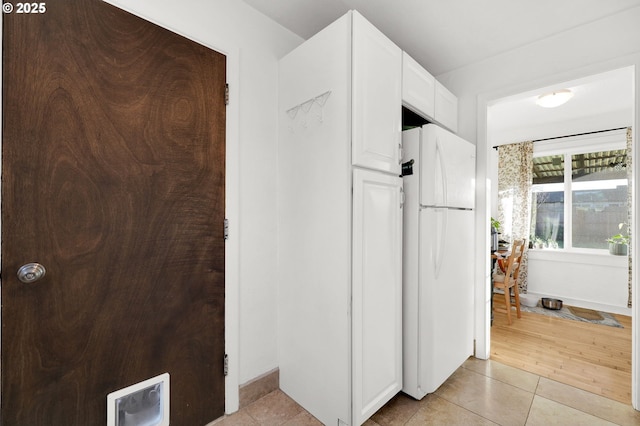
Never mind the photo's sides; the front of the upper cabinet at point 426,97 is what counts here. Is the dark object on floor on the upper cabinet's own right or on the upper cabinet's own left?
on the upper cabinet's own left

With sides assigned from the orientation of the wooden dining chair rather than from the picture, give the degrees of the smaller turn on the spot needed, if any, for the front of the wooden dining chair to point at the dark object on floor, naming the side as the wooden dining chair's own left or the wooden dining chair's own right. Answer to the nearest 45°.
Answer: approximately 90° to the wooden dining chair's own right

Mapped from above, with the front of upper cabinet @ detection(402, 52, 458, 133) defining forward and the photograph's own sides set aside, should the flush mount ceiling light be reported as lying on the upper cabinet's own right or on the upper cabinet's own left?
on the upper cabinet's own left

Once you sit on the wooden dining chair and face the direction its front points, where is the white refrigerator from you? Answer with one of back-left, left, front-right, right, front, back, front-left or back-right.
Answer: back-left

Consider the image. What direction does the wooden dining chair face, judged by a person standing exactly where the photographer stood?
facing away from the viewer and to the left of the viewer

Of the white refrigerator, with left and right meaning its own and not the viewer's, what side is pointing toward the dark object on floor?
left

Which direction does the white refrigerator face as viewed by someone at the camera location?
facing the viewer and to the right of the viewer

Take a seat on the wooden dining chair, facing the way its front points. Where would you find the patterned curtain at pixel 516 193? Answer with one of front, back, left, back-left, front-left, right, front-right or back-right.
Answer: front-right

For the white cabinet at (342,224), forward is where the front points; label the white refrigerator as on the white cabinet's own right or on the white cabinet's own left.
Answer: on the white cabinet's own left

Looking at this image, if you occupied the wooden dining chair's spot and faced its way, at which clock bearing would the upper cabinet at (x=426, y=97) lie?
The upper cabinet is roughly at 8 o'clock from the wooden dining chair.

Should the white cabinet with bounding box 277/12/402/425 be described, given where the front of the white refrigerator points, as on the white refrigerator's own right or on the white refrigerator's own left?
on the white refrigerator's own right
